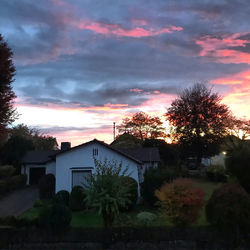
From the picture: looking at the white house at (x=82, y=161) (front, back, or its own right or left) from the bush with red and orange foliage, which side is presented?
front

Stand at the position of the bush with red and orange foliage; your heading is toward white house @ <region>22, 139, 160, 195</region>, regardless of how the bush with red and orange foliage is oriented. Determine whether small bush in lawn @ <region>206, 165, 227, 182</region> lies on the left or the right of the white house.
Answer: right

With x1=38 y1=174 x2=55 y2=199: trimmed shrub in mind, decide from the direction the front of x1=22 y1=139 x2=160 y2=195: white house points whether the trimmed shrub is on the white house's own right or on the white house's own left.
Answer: on the white house's own right

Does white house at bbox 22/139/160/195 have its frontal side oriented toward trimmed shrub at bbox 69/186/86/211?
yes

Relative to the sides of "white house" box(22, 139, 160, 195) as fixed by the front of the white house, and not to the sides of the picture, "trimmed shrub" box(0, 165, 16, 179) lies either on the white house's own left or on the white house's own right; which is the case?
on the white house's own right

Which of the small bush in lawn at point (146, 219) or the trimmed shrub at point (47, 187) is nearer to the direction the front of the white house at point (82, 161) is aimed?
the small bush in lawn

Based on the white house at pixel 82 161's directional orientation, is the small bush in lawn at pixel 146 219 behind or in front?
in front

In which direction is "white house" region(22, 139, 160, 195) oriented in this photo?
toward the camera

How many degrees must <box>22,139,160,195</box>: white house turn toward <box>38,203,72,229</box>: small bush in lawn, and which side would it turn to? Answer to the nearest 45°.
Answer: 0° — it already faces it

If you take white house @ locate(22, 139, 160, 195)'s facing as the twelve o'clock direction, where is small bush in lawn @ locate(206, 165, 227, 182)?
The small bush in lawn is roughly at 8 o'clock from the white house.

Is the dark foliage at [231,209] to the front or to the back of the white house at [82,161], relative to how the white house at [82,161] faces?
to the front

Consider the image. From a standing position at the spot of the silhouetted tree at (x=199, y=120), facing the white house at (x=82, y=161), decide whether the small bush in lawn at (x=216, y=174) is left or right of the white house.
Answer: left
